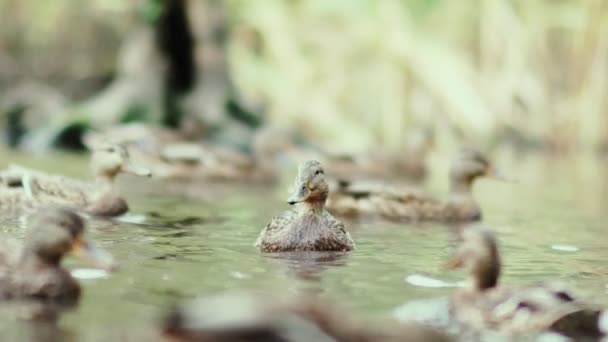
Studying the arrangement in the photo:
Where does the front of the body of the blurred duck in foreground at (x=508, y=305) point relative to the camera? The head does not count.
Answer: to the viewer's left

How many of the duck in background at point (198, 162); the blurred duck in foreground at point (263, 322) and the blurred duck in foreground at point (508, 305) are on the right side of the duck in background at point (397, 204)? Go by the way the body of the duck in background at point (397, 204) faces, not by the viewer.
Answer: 2

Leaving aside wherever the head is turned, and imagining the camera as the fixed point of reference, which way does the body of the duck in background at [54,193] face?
to the viewer's right

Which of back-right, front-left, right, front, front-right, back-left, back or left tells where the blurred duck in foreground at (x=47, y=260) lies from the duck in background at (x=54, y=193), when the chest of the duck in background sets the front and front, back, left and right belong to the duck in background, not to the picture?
right

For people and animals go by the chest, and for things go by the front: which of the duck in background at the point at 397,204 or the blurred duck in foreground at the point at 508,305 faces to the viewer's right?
the duck in background

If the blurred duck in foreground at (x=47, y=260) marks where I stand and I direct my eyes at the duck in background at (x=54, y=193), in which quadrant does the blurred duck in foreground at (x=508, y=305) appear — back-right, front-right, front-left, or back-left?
back-right

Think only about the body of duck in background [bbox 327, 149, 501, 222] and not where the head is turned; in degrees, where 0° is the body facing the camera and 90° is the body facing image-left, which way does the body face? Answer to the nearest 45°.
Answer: approximately 270°

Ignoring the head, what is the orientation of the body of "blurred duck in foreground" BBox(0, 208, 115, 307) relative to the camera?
to the viewer's right

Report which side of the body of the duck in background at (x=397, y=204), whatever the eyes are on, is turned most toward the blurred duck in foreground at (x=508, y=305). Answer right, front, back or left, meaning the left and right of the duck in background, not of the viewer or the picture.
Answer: right
